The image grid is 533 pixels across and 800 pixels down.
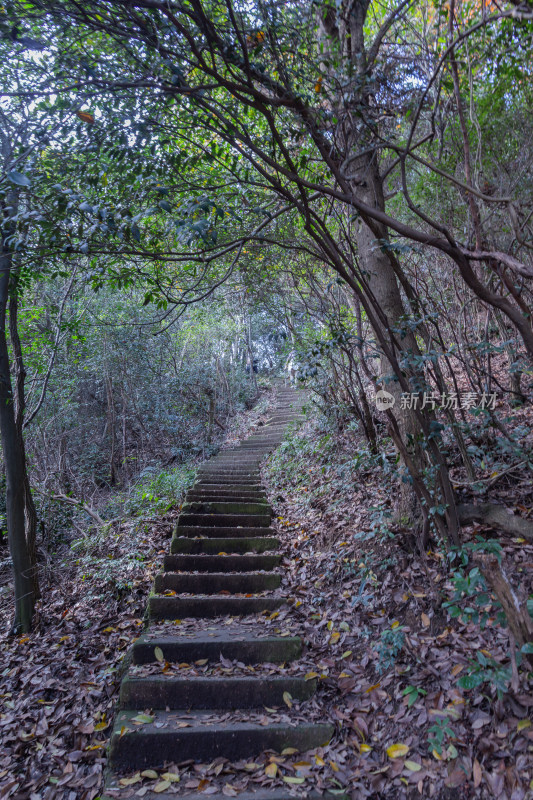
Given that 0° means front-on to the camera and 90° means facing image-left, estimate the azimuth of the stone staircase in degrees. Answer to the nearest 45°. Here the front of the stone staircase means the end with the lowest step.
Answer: approximately 0°

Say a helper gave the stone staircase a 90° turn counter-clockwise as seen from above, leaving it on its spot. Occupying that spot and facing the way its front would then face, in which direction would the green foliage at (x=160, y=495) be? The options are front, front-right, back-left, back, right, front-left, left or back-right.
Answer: left

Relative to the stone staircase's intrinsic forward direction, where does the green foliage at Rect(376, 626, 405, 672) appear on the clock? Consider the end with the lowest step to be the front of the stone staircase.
The green foliage is roughly at 10 o'clock from the stone staircase.

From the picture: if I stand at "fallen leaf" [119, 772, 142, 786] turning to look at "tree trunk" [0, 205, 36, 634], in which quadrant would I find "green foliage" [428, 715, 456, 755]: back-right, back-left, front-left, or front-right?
back-right
